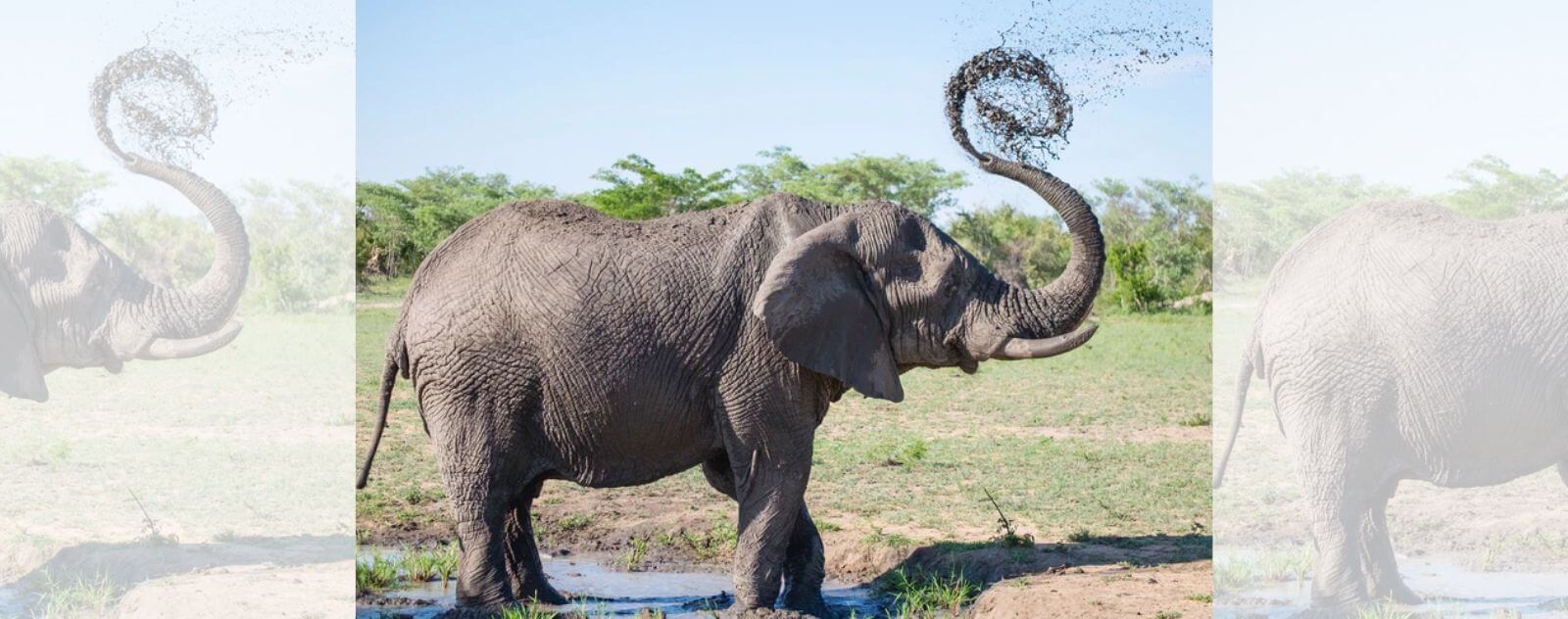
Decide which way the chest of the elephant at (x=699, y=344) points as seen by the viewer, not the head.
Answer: to the viewer's right
